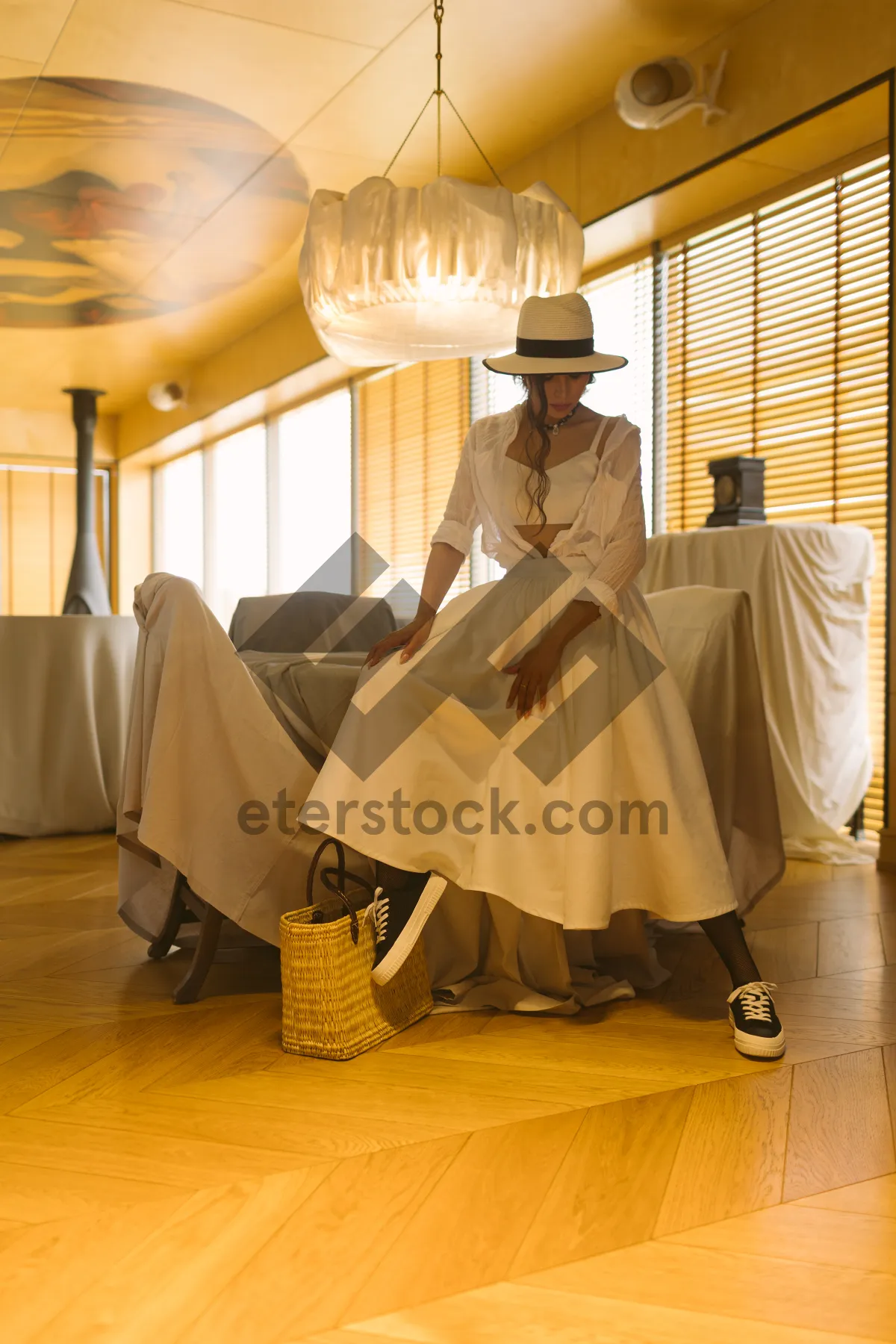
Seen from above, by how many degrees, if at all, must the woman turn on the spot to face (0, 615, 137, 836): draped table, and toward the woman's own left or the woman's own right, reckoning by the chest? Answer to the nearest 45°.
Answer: approximately 135° to the woman's own right

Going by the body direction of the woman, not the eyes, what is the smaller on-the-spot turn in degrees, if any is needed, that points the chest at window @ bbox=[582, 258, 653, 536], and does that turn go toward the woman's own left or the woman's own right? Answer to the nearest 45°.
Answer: approximately 180°

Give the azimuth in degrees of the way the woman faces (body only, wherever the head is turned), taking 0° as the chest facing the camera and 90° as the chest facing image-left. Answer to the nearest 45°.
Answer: approximately 0°

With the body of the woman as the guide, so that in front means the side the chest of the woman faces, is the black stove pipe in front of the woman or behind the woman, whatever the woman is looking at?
behind

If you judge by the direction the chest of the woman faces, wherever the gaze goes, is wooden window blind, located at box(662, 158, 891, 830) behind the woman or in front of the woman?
behind

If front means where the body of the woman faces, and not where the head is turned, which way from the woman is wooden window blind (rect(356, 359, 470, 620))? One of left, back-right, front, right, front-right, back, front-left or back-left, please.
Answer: back

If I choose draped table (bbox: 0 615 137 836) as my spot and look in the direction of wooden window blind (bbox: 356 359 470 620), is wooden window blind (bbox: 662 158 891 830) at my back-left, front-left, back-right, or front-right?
front-right
